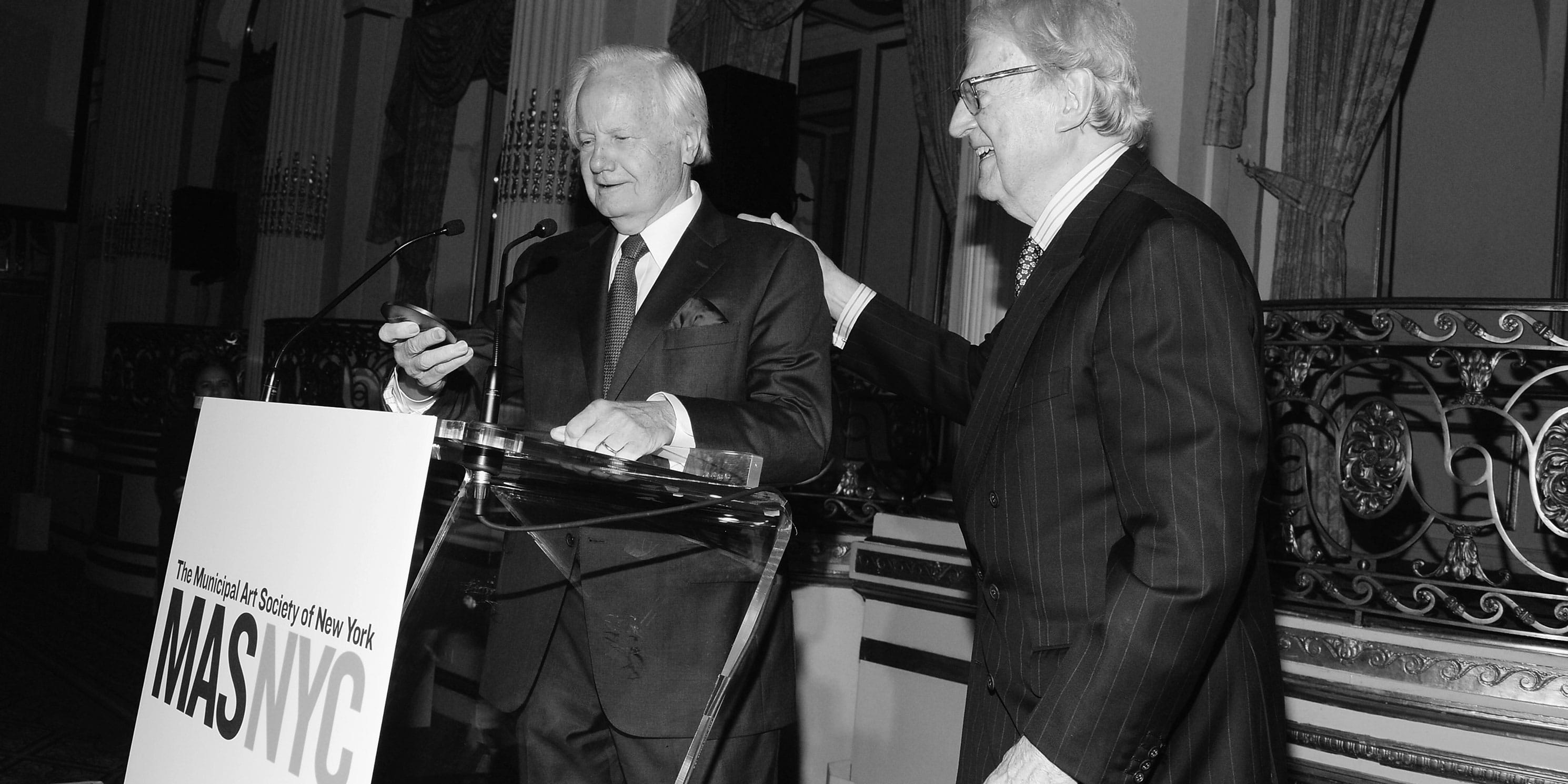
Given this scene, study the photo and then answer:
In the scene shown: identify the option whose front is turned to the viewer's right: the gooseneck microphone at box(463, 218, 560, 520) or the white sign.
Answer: the gooseneck microphone

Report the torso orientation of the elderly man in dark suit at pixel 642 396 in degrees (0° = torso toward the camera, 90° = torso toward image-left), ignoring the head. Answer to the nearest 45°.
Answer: approximately 45°

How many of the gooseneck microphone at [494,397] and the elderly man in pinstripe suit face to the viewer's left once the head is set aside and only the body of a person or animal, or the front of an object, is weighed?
1

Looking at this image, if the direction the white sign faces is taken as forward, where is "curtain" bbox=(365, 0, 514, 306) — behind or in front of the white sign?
behind

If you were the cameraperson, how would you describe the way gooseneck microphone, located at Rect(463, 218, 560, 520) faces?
facing to the right of the viewer

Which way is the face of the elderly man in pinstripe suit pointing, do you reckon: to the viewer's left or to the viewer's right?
to the viewer's left

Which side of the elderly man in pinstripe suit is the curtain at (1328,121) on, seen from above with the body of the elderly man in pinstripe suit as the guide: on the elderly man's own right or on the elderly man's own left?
on the elderly man's own right

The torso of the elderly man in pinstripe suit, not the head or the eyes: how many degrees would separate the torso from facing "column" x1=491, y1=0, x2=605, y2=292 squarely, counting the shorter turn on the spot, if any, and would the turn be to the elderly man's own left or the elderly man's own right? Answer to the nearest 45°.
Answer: approximately 45° to the elderly man's own right

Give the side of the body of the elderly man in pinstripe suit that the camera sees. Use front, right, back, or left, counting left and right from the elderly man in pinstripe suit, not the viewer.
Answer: left

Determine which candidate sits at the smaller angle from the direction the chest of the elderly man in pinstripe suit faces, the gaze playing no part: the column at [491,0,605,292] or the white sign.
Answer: the white sign

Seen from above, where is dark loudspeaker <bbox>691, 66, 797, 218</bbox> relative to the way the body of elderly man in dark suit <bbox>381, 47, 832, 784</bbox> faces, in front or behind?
behind
